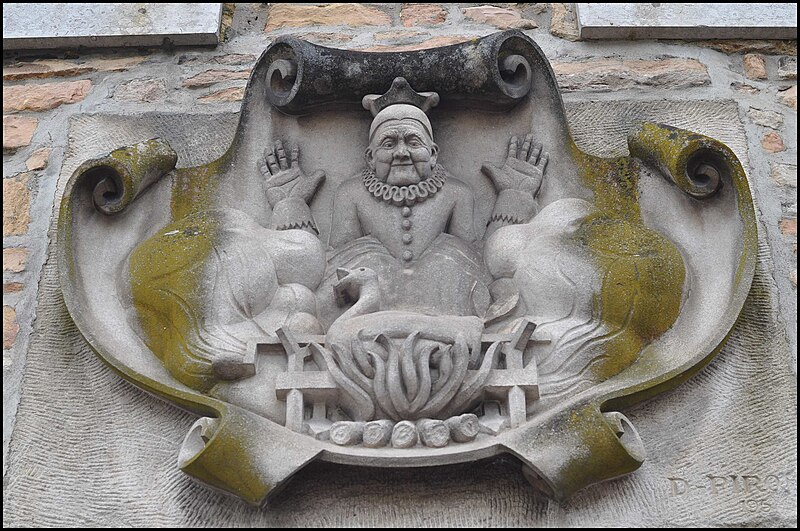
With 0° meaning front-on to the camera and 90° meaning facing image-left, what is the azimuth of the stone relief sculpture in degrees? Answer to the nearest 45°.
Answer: approximately 0°

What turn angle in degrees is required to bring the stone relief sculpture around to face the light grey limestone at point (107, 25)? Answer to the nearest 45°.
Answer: approximately 135° to its right
